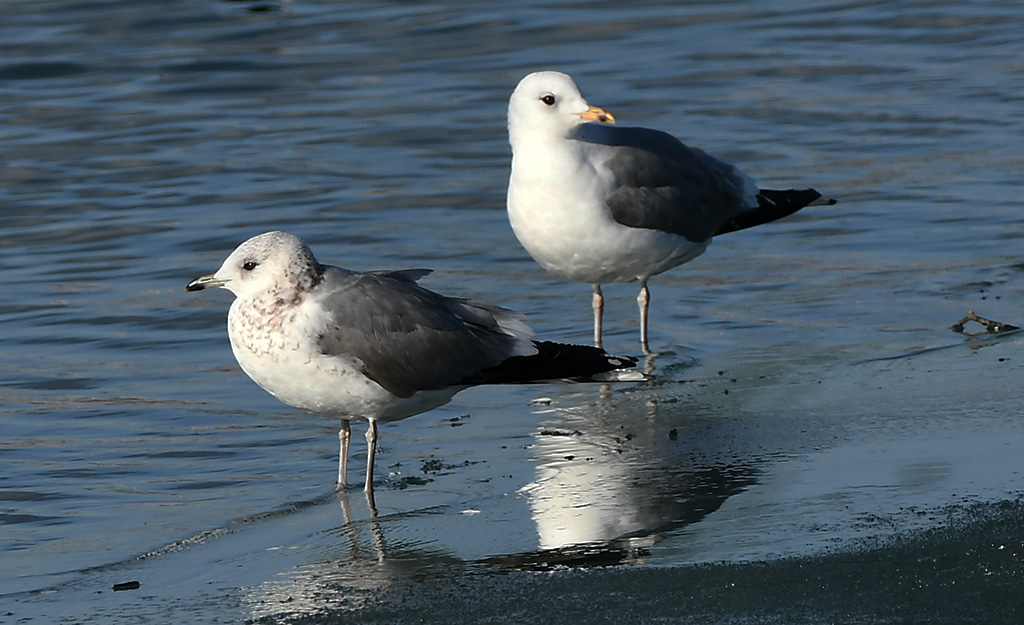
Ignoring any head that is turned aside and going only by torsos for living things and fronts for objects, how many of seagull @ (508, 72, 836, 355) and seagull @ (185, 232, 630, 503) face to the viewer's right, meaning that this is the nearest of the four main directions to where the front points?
0

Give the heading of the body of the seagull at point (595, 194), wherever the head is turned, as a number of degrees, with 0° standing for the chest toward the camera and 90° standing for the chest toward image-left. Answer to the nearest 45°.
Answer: approximately 45°

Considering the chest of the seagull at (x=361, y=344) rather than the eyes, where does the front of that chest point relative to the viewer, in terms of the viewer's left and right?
facing to the left of the viewer

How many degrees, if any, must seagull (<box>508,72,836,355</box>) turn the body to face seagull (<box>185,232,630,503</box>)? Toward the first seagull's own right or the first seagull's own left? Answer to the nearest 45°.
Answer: approximately 45° to the first seagull's own left

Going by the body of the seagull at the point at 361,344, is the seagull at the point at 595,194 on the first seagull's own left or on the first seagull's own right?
on the first seagull's own right
